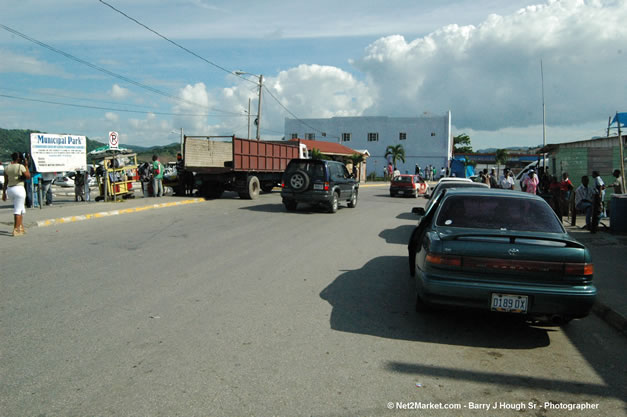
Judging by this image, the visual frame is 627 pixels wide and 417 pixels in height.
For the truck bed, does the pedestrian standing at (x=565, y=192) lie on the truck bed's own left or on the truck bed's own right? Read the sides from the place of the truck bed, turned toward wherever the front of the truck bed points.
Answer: on the truck bed's own right

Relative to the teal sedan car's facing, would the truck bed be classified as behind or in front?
in front

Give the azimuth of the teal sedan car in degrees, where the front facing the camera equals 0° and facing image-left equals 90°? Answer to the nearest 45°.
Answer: approximately 180°

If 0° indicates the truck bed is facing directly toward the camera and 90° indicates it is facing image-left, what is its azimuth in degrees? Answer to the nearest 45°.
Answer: approximately 225°

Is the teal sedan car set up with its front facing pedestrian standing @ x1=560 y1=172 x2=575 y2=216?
yes

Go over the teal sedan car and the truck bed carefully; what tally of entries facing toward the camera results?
0

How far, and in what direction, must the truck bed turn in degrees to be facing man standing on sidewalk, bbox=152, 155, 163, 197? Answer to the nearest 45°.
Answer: approximately 135° to its left

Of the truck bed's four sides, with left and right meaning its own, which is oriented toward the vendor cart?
back

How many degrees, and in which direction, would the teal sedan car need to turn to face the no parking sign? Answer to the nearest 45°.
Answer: approximately 45° to its left

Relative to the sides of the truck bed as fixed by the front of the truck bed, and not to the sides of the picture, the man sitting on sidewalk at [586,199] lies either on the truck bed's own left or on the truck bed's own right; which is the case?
on the truck bed's own right

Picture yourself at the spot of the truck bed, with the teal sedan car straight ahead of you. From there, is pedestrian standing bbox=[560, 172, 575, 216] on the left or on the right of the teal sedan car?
left
